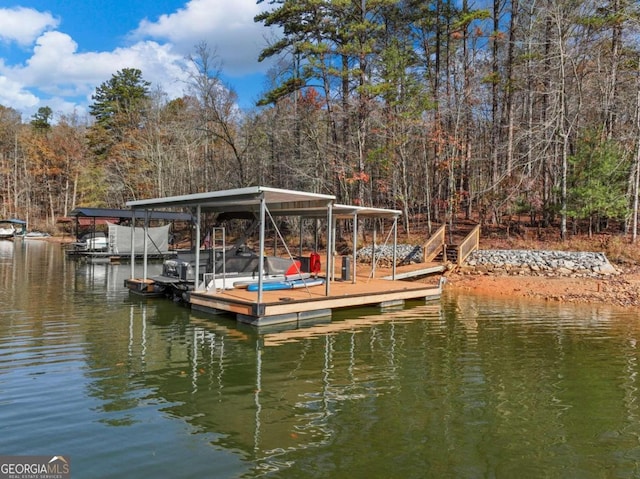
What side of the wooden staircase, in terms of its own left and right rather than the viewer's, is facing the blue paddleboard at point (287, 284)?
front

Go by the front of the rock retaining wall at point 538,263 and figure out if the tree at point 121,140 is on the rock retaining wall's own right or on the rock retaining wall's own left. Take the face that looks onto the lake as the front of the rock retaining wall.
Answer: on the rock retaining wall's own right

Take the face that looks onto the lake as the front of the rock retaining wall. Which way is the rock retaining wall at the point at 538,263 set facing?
toward the camera

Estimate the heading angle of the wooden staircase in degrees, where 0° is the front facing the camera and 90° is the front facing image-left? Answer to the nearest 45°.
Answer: approximately 45°

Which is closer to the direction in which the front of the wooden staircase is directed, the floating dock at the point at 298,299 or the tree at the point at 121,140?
the floating dock

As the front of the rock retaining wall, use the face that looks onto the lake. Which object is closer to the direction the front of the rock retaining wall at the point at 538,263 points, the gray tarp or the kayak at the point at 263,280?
the kayak

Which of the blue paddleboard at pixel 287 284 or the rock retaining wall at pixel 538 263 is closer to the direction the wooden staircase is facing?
the blue paddleboard

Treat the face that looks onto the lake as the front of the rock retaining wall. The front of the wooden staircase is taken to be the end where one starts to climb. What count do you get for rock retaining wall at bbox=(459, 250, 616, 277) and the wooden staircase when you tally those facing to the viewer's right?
0

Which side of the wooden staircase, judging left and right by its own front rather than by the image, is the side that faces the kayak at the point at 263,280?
front
